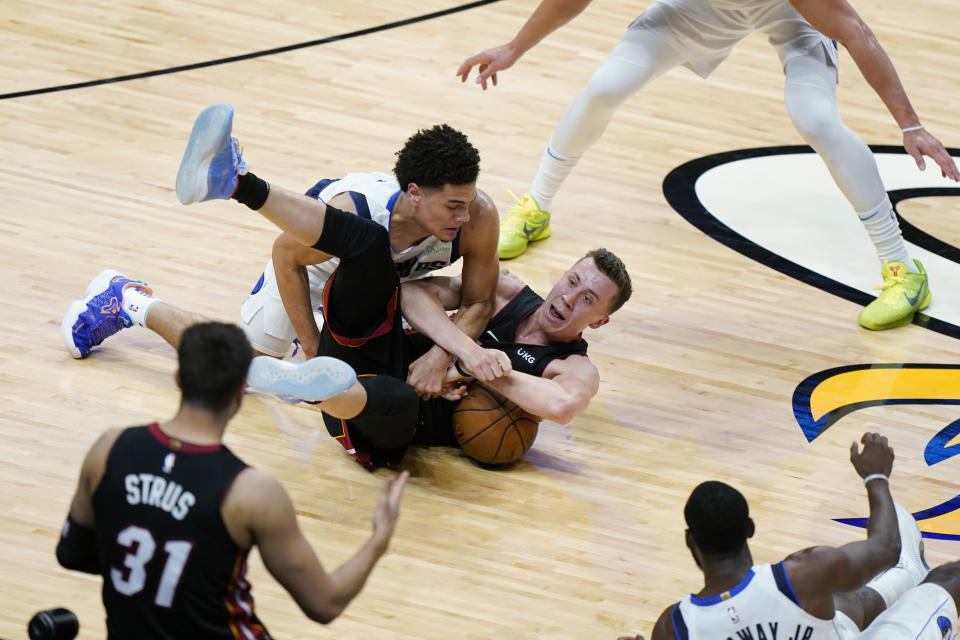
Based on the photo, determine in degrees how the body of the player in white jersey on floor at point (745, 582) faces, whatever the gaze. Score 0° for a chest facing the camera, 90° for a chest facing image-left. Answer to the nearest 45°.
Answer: approximately 180°

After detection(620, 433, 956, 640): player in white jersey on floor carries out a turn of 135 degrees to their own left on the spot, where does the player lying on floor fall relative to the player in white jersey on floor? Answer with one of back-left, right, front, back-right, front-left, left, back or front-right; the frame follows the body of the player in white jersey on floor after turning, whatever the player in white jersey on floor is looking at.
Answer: right
